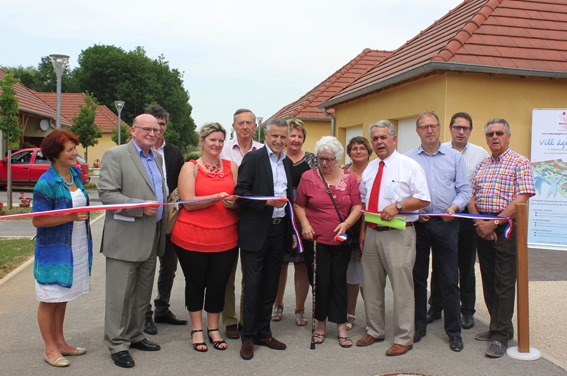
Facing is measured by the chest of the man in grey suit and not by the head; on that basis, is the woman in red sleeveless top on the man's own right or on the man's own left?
on the man's own left

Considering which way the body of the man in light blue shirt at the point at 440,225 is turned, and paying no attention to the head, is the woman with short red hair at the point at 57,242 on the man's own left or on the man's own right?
on the man's own right

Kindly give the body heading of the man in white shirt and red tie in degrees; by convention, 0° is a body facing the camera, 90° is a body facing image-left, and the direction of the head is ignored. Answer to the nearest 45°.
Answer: approximately 45°

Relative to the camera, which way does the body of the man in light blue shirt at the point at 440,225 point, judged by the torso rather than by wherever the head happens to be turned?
toward the camera

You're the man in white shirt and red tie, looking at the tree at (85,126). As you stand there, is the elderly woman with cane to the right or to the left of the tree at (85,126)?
left

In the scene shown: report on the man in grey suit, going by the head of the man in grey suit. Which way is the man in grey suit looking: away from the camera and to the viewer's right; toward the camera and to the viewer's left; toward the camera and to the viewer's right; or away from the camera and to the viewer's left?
toward the camera and to the viewer's right

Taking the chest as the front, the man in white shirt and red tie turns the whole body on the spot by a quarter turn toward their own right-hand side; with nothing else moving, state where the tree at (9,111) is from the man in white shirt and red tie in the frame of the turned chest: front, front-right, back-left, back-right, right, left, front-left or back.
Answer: front

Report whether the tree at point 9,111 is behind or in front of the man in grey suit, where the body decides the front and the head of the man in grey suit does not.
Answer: behind

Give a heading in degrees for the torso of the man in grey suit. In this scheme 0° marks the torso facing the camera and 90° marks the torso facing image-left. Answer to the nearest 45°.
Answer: approximately 315°

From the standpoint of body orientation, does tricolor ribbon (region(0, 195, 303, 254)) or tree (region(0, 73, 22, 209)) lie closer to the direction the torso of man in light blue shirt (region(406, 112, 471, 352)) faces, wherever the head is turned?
the tricolor ribbon

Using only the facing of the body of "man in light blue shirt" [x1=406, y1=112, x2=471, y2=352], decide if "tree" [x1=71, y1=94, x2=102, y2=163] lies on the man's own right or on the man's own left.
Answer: on the man's own right

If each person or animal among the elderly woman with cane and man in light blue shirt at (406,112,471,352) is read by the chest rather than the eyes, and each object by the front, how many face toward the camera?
2

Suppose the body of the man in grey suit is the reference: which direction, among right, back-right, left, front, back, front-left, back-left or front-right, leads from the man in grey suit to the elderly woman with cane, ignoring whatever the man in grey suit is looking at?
front-left

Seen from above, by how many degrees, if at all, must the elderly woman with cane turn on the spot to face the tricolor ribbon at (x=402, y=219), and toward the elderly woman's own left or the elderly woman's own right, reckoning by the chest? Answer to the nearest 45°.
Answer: approximately 90° to the elderly woman's own left

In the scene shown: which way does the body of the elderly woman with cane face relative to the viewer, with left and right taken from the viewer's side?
facing the viewer
